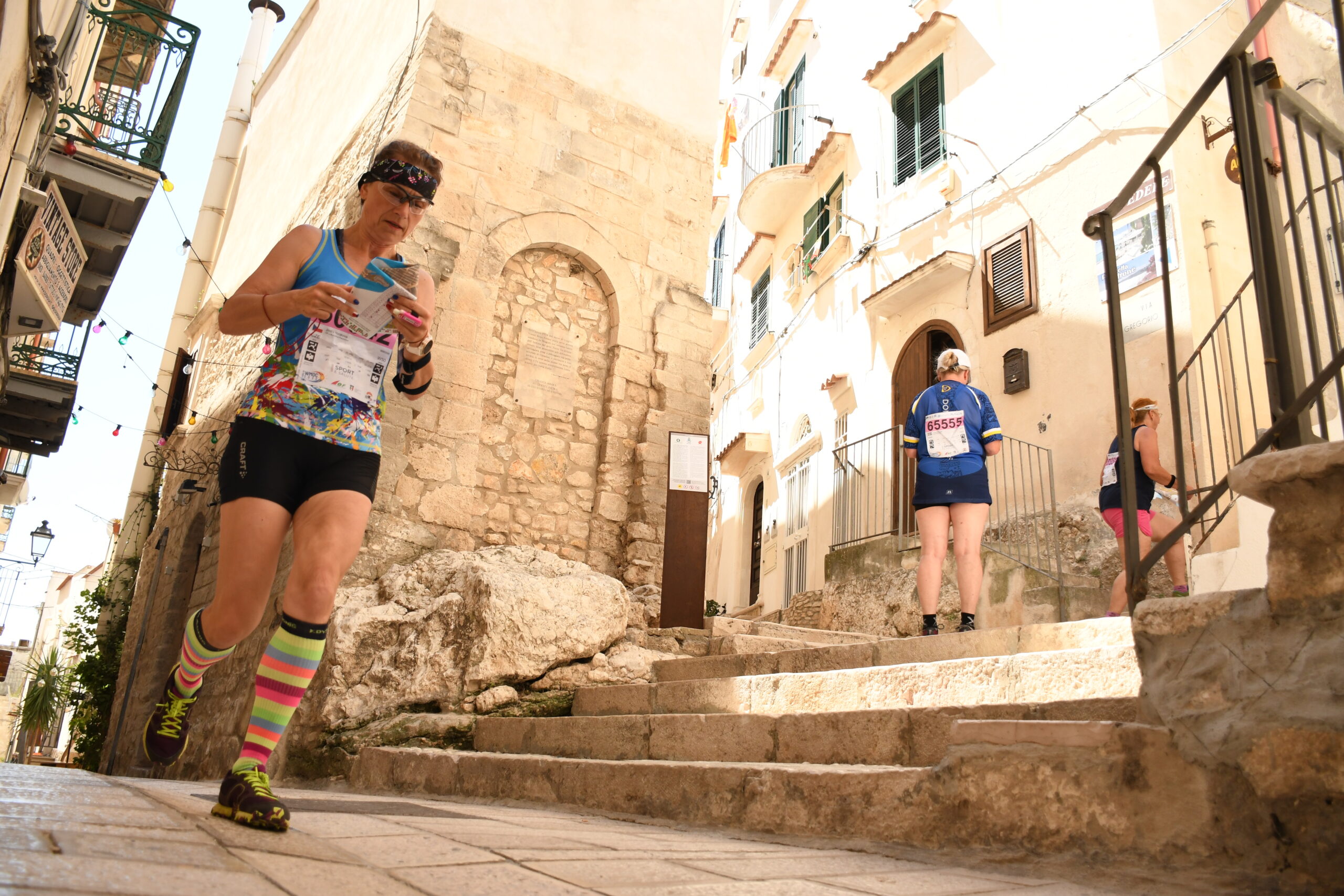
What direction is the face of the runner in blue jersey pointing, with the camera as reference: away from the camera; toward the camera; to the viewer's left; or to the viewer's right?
away from the camera

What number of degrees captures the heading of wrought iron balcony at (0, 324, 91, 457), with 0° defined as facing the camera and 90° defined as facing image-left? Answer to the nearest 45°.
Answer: approximately 270°

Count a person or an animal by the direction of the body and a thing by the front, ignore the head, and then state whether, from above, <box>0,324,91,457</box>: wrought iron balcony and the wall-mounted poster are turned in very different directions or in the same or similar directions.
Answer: very different directions

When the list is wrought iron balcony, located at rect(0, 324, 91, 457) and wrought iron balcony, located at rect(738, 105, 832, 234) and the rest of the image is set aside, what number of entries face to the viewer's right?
1

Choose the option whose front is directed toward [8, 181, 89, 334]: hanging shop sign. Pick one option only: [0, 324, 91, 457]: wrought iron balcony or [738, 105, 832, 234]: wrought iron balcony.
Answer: [738, 105, 832, 234]: wrought iron balcony

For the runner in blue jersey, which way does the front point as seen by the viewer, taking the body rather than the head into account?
away from the camera

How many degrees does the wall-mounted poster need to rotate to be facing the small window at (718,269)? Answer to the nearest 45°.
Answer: approximately 90° to its right

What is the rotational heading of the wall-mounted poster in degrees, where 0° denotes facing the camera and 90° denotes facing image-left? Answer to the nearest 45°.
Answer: approximately 45°
